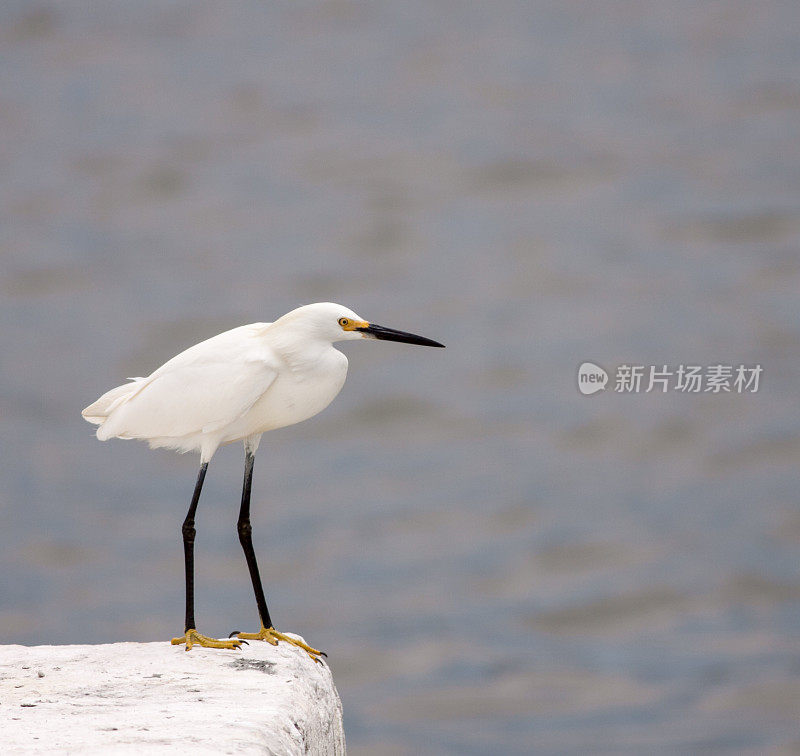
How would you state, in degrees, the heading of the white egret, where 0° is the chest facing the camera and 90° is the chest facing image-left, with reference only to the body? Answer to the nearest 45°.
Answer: approximately 270°
